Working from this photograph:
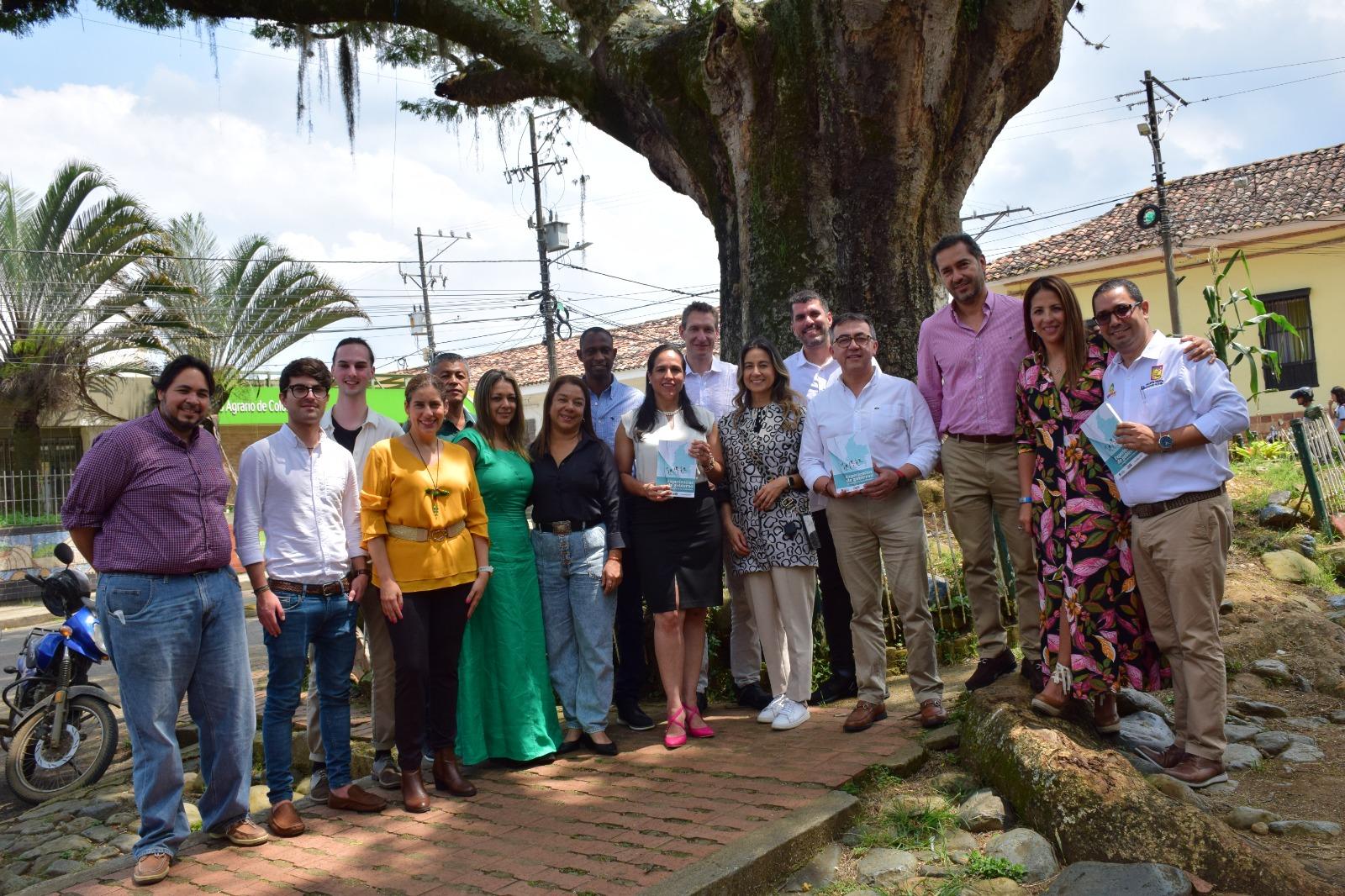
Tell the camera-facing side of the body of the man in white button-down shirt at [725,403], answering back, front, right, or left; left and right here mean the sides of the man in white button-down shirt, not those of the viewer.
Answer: front

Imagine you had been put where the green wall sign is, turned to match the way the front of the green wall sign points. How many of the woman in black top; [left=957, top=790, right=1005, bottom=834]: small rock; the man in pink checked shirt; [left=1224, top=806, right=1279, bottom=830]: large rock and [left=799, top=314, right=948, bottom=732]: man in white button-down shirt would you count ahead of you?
5

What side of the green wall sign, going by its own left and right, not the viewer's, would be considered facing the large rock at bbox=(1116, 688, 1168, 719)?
front

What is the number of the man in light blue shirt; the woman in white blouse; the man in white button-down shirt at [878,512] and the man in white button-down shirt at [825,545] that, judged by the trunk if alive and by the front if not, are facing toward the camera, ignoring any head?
4

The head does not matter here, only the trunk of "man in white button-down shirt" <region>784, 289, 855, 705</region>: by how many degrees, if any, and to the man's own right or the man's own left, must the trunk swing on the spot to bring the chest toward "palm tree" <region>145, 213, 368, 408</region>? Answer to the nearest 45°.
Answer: approximately 135° to the man's own right

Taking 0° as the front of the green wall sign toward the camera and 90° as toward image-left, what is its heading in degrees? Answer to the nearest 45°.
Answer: approximately 0°

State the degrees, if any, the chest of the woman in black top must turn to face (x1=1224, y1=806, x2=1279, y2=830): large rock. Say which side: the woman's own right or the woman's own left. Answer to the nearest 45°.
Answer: approximately 45° to the woman's own left

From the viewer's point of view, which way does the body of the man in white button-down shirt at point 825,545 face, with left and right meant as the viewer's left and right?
facing the viewer

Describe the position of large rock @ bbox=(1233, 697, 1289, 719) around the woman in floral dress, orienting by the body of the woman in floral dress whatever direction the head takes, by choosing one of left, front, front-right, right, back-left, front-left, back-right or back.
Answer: back-left
